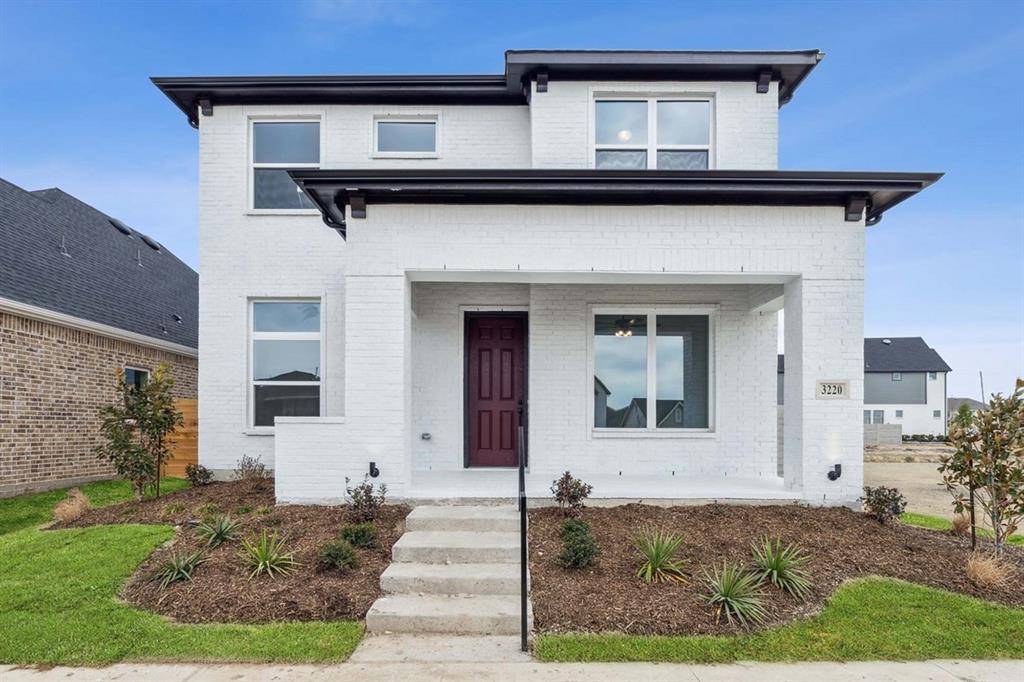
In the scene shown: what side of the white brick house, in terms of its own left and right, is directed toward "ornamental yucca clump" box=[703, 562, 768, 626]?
front

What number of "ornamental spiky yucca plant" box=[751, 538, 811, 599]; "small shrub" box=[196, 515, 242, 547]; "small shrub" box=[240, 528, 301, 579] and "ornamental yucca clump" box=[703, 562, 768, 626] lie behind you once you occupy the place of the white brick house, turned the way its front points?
0

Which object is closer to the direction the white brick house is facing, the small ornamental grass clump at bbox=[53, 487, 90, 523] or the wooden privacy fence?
the small ornamental grass clump

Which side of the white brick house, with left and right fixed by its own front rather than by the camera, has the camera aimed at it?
front

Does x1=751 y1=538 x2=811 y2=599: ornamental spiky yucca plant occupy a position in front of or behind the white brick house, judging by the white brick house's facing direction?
in front

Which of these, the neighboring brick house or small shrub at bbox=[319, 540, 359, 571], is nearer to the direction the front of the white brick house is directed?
the small shrub

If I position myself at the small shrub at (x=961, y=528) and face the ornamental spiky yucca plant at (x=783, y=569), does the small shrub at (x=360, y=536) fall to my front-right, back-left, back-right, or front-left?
front-right

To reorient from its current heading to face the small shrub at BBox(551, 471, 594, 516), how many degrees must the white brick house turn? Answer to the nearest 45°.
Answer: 0° — it already faces it

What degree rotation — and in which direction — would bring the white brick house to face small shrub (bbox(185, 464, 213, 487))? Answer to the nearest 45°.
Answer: approximately 90° to its right

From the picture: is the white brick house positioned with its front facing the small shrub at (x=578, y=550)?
yes

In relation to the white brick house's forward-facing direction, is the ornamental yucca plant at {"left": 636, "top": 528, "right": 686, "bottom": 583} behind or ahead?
ahead
